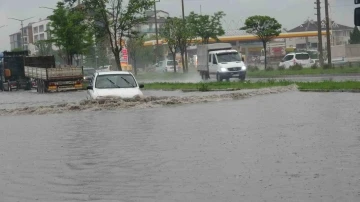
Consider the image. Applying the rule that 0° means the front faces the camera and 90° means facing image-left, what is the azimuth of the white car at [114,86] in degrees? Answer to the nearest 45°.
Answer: approximately 0°
